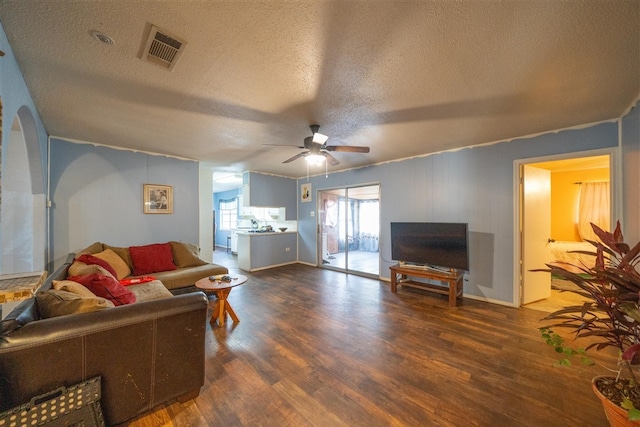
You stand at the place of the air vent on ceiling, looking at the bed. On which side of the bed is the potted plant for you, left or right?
right

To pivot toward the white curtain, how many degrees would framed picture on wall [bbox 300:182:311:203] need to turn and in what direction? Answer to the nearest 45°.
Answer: approximately 135° to its left

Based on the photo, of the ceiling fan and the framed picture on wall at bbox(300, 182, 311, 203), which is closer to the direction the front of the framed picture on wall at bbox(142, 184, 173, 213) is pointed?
the ceiling fan

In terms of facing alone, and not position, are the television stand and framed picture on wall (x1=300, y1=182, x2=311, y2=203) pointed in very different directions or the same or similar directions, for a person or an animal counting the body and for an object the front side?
same or similar directions

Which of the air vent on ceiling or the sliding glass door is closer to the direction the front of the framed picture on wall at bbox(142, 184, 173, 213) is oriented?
the air vent on ceiling

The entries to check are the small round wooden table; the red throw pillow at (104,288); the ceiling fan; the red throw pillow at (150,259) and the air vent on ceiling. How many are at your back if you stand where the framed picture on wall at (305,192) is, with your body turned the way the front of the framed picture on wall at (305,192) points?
0

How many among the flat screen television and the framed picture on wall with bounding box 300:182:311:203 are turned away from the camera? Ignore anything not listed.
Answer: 0

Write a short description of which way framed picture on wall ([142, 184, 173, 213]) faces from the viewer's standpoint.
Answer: facing the viewer

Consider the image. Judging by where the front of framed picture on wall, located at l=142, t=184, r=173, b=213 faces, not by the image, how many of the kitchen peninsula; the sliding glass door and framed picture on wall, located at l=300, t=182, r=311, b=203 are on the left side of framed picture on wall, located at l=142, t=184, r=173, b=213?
3

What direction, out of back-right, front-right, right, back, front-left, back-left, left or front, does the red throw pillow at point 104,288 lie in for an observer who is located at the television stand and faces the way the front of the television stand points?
front

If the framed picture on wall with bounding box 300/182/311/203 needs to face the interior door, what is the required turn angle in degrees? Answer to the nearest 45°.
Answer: approximately 90° to its left

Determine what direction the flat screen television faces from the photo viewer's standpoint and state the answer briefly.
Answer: facing the viewer and to the left of the viewer

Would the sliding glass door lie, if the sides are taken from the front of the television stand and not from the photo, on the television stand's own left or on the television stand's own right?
on the television stand's own right

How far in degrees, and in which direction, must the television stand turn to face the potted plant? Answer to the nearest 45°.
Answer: approximately 45° to its left

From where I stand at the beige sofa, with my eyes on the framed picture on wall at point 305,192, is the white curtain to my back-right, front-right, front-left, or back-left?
front-right

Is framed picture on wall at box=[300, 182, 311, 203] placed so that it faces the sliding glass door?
no

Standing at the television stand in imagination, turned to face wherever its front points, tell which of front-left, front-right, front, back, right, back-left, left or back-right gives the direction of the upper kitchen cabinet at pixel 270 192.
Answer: front-right

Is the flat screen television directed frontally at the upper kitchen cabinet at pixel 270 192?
no
